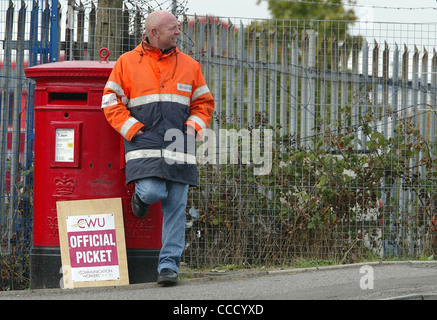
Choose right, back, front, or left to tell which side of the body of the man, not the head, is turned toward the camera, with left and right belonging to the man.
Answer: front

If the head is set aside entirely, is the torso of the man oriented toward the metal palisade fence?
no

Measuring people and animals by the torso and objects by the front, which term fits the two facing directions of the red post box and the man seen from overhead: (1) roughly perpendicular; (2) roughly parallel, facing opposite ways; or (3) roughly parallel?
roughly parallel

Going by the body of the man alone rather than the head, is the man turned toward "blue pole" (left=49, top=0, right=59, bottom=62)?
no

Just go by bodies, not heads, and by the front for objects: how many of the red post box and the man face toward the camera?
2

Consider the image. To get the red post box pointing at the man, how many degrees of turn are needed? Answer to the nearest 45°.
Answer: approximately 45° to its left

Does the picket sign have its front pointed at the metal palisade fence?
no

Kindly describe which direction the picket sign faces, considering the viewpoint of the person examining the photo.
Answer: facing the viewer

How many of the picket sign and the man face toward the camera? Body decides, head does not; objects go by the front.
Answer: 2
